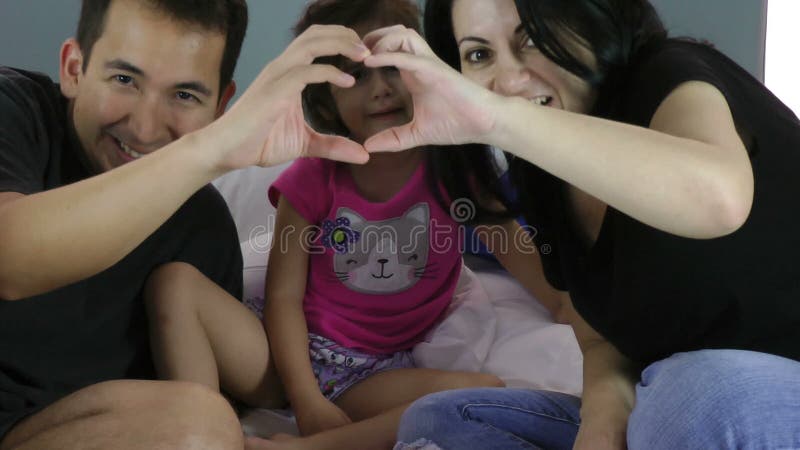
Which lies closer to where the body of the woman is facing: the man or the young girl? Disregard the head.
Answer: the man

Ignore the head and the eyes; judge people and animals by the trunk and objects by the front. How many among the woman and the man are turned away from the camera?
0

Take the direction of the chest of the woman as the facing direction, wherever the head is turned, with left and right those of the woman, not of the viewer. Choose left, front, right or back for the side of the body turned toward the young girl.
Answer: right

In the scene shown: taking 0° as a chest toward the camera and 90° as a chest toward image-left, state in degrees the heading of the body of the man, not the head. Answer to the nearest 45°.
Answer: approximately 315°
